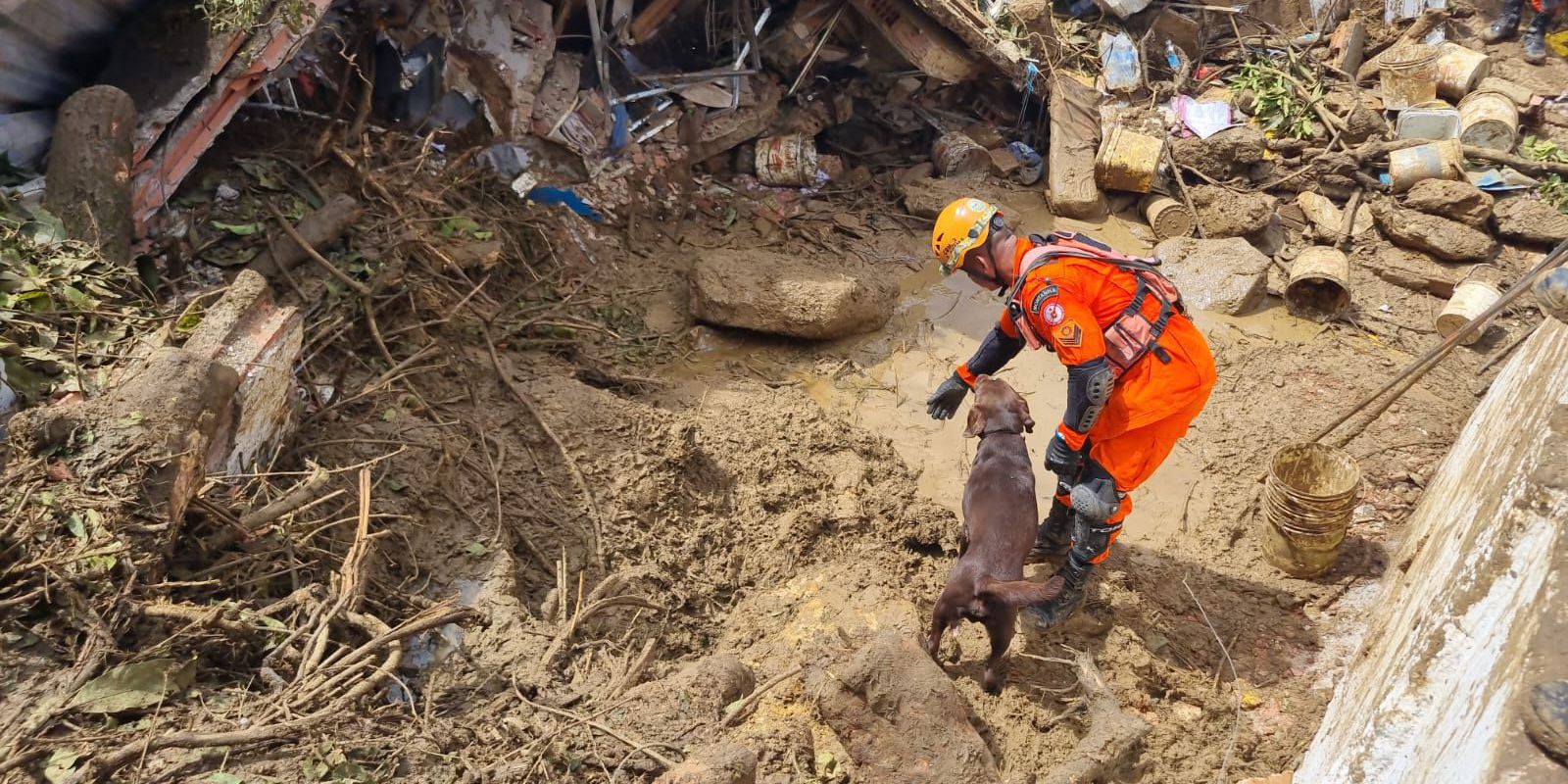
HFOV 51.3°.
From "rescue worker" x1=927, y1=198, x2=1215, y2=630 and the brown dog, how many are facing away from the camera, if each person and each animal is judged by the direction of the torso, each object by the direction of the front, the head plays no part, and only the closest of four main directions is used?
1

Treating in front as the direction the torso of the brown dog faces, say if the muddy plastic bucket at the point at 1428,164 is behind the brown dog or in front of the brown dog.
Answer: in front

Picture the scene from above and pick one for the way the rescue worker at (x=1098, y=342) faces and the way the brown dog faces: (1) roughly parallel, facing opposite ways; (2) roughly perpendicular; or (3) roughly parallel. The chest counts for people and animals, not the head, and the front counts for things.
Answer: roughly perpendicular

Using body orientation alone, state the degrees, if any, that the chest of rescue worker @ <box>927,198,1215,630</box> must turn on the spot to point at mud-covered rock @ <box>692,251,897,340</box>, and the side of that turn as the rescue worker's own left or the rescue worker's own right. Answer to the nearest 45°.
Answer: approximately 45° to the rescue worker's own right

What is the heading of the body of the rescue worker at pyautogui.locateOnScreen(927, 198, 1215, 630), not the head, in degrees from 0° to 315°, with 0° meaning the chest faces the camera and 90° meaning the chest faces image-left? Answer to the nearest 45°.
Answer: approximately 90°

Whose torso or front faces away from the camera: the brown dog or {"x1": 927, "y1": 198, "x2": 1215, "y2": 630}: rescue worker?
the brown dog

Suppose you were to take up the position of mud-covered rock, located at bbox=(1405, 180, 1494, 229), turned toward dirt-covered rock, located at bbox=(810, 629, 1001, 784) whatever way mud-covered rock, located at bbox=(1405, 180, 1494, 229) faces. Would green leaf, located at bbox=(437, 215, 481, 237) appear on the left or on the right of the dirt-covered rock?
right

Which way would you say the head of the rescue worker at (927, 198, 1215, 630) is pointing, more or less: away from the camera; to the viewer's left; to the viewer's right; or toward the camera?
to the viewer's left

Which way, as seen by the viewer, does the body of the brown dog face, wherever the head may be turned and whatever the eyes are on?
away from the camera
